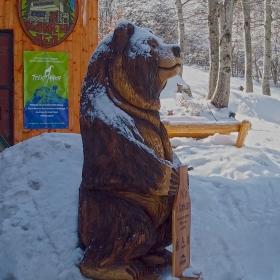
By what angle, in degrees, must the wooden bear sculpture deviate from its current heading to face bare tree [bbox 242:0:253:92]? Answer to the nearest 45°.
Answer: approximately 90° to its left

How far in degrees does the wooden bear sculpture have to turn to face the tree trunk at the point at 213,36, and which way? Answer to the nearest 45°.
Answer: approximately 90° to its left

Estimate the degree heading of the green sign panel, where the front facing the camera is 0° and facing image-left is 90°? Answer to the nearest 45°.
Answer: approximately 0°

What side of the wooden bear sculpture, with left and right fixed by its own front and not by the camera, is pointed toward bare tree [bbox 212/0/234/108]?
left

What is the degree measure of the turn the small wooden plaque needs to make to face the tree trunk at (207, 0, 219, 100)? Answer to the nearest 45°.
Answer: approximately 135° to its left

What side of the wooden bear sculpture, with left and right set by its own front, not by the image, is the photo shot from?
right

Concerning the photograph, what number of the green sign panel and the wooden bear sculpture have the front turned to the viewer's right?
1

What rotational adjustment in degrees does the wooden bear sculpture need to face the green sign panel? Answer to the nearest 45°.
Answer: approximately 90° to its left

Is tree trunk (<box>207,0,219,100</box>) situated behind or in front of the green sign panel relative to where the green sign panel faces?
behind

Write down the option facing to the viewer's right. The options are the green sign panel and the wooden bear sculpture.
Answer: the wooden bear sculpture

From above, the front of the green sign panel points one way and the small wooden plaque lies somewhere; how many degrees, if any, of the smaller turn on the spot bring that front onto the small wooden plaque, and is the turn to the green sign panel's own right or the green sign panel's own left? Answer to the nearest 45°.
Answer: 0° — it already faces it
